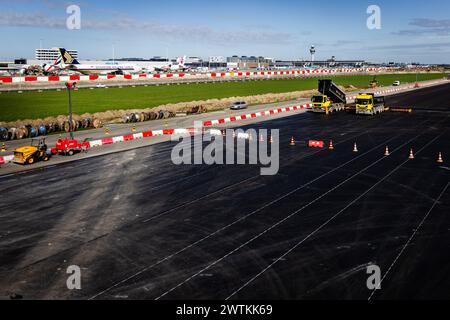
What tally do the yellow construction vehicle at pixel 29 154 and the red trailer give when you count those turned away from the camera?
0

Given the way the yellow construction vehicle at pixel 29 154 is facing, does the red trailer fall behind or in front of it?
behind

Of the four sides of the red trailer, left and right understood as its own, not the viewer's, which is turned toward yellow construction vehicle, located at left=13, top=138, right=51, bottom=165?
front

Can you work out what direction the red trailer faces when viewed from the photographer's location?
facing the viewer and to the left of the viewer
